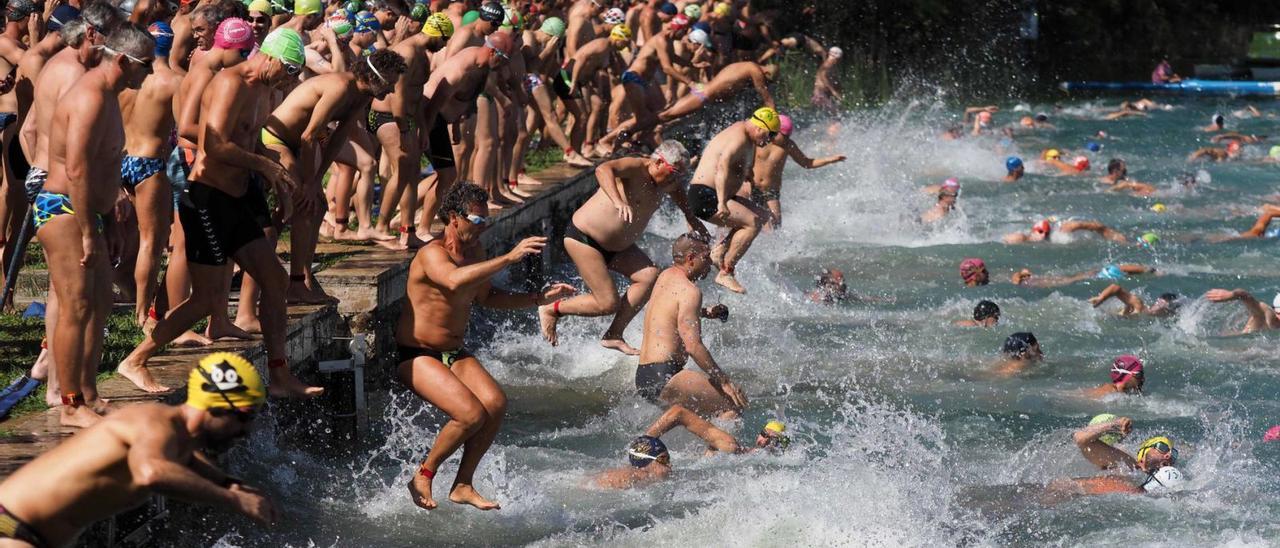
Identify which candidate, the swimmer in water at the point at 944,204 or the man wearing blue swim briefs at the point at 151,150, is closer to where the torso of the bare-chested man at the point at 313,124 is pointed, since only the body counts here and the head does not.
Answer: the swimmer in water

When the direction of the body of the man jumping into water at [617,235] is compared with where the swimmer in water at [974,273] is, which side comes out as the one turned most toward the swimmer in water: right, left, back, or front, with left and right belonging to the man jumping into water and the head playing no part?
left

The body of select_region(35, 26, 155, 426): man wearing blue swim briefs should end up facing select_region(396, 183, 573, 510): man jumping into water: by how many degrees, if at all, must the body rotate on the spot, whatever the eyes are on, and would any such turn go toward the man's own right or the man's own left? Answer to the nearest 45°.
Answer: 0° — they already face them

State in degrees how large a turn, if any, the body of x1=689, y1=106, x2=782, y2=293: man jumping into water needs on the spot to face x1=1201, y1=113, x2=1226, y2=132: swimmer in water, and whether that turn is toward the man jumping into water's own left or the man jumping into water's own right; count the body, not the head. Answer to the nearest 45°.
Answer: approximately 45° to the man jumping into water's own left

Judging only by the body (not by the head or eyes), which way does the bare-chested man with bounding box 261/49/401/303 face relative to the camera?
to the viewer's right

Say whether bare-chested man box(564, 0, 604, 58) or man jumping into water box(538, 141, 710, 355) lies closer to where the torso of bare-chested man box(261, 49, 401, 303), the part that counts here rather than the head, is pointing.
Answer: the man jumping into water

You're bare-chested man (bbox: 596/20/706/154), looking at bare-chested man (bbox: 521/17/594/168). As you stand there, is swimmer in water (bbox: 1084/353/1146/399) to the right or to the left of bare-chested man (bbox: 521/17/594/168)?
left

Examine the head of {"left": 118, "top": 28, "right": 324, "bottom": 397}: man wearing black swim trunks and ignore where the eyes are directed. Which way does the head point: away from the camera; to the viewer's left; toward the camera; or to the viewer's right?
to the viewer's right

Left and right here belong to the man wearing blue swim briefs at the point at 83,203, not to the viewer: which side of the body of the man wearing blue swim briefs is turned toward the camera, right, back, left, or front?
right

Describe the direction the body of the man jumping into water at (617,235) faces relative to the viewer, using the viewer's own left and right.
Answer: facing the viewer and to the right of the viewer

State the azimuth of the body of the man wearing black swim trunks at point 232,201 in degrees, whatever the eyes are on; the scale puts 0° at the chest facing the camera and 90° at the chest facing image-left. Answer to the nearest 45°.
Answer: approximately 270°

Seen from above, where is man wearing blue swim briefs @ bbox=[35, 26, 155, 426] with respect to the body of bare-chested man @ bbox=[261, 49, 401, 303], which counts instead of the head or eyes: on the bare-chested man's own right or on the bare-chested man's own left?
on the bare-chested man's own right
